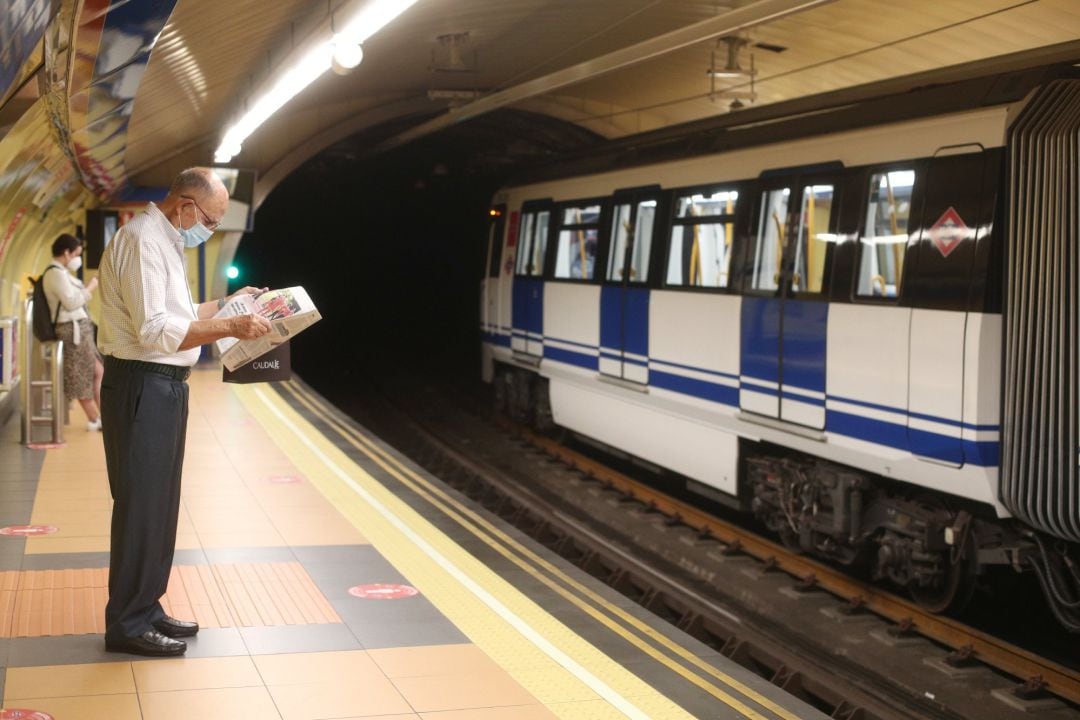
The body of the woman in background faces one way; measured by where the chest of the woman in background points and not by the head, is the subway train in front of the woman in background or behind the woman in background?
in front

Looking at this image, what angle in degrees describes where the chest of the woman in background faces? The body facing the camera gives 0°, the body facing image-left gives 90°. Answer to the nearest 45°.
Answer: approximately 270°

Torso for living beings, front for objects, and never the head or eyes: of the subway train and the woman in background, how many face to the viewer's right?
1

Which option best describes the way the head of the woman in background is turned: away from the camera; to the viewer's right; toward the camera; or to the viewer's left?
to the viewer's right

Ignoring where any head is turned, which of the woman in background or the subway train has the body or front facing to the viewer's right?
the woman in background

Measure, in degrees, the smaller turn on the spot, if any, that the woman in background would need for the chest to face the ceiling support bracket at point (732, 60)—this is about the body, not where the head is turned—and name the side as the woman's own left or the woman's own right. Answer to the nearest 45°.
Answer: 0° — they already face it
